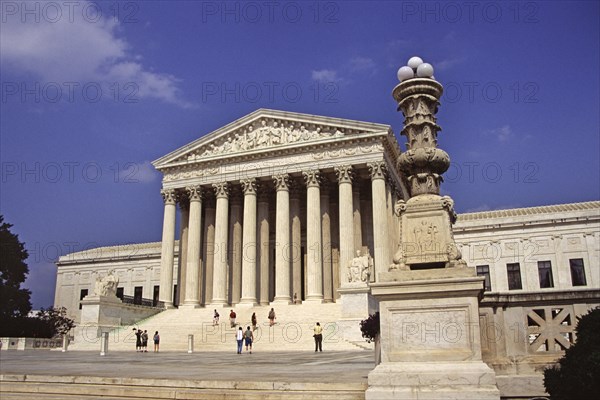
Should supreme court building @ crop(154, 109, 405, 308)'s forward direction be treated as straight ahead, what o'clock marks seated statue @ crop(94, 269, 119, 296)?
The seated statue is roughly at 1 o'clock from the supreme court building.

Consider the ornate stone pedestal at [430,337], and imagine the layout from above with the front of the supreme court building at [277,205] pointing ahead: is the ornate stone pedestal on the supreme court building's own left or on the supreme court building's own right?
on the supreme court building's own left

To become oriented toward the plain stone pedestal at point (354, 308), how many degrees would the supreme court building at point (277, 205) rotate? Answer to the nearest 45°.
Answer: approximately 45° to its left

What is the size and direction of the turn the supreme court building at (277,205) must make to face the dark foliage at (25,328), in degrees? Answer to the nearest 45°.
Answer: approximately 45° to its right

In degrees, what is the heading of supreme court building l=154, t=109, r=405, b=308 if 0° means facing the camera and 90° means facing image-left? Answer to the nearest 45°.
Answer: approximately 45°

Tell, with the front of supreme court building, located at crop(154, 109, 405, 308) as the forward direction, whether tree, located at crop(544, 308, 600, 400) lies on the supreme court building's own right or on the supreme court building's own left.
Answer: on the supreme court building's own left

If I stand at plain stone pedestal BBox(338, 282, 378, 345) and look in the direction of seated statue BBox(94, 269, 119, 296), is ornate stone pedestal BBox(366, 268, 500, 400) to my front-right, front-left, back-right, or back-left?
back-left

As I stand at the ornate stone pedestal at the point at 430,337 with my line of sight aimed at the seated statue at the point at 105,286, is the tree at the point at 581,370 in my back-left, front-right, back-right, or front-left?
back-right
